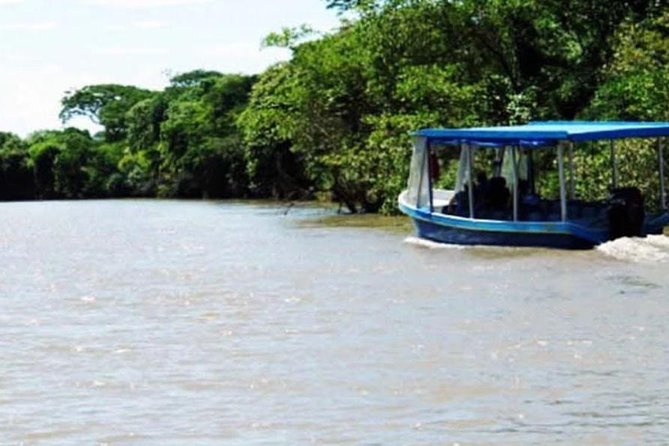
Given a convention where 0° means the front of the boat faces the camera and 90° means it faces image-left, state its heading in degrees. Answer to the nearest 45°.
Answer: approximately 135°
